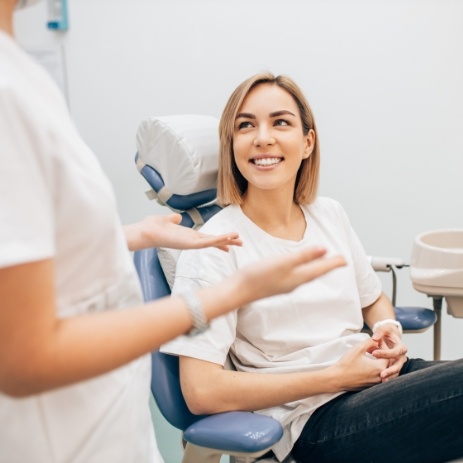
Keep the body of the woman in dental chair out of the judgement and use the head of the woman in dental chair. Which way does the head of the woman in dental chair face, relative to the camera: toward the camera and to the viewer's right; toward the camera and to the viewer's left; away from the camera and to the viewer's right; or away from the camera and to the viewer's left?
toward the camera and to the viewer's left

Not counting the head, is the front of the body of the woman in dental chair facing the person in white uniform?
no

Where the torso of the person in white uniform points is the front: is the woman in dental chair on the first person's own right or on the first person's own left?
on the first person's own left

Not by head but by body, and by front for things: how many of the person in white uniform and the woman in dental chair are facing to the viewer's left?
0

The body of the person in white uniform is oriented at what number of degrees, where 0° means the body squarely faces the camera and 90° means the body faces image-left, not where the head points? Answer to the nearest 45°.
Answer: approximately 270°
